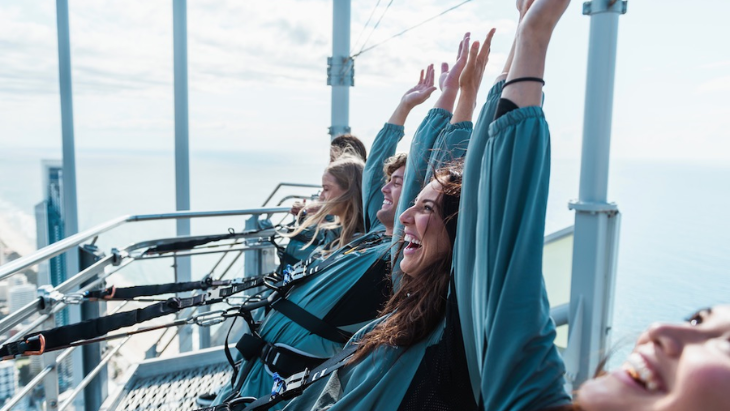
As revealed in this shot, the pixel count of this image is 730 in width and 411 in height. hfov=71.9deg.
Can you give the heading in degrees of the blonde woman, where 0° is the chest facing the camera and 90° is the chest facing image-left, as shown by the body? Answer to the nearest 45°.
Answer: approximately 90°

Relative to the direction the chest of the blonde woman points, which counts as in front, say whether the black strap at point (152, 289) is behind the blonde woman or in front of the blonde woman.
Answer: in front

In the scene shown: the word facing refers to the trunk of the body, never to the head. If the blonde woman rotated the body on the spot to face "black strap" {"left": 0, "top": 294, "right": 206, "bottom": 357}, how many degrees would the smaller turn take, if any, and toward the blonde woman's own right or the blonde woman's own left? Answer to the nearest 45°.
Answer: approximately 45° to the blonde woman's own left

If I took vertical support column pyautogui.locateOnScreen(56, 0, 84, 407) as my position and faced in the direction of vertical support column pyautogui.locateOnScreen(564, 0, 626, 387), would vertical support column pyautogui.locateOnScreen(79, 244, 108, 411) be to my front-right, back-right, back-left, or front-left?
front-right

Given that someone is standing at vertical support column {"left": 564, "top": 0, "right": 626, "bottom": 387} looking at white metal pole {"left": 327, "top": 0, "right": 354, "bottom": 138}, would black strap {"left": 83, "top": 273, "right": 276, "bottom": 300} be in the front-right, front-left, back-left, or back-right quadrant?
front-left

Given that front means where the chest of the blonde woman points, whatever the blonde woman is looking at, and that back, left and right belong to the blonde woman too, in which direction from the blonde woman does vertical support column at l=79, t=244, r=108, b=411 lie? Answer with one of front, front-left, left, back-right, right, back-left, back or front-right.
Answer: front

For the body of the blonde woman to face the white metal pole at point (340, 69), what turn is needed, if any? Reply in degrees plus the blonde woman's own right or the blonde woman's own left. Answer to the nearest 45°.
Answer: approximately 90° to the blonde woman's own right

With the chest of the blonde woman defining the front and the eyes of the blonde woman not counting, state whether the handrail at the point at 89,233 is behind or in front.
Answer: in front
